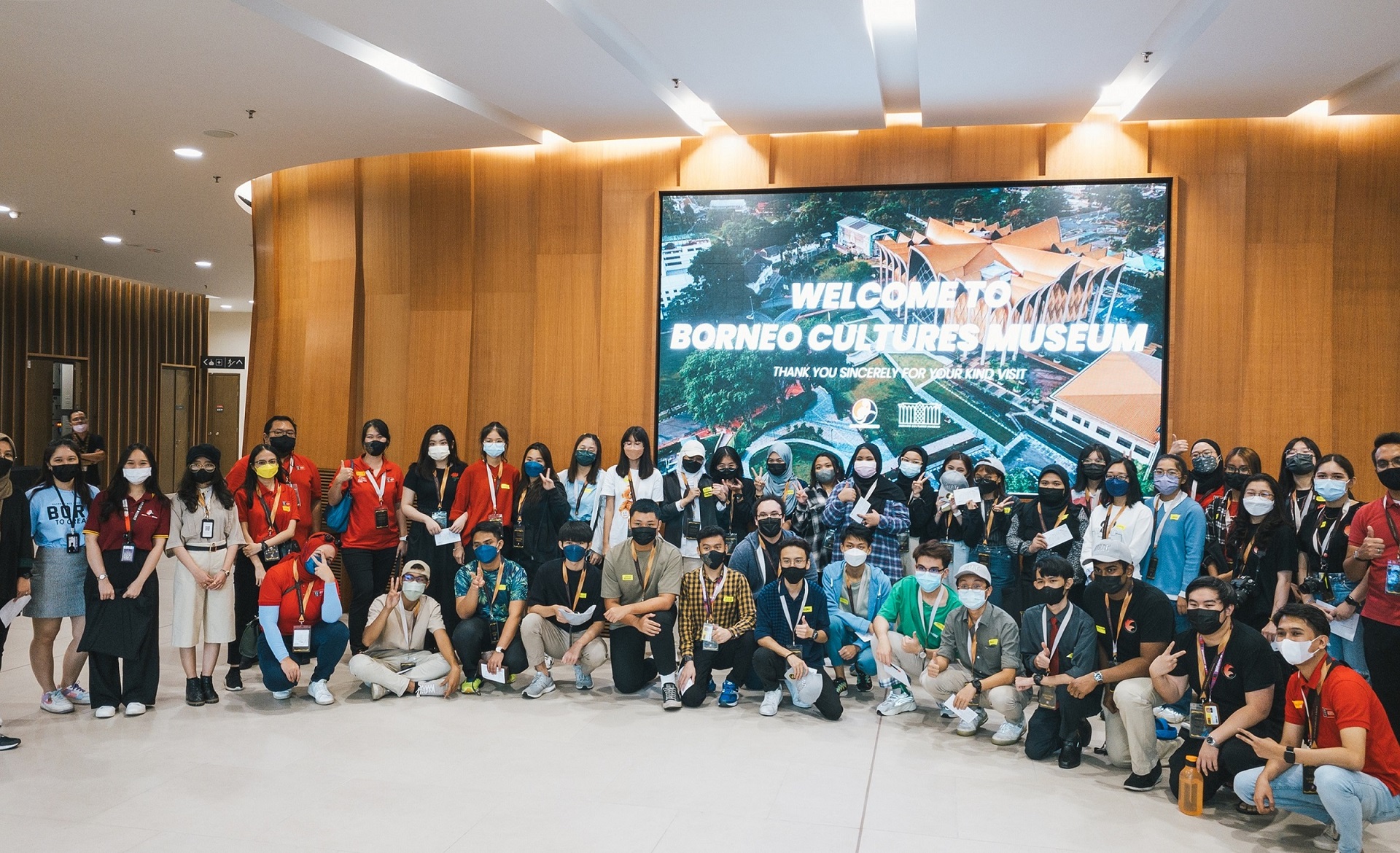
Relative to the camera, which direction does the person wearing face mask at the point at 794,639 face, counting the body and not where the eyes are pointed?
toward the camera

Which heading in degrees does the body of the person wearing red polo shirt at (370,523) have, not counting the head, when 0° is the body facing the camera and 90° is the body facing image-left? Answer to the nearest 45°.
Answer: approximately 0°

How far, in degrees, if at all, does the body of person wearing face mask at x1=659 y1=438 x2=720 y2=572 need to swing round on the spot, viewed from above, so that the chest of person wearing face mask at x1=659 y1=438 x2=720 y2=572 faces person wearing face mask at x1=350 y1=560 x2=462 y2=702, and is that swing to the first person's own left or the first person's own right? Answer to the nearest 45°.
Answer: approximately 45° to the first person's own right

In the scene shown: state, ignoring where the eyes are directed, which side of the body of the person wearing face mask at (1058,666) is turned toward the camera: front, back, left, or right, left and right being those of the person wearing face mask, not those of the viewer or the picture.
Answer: front

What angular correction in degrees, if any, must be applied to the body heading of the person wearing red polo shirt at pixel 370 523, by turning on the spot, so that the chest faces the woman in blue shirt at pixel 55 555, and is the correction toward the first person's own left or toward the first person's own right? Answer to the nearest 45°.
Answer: approximately 45° to the first person's own right

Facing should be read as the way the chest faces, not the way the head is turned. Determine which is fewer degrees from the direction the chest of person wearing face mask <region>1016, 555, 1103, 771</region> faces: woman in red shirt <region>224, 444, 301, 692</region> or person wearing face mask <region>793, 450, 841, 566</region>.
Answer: the woman in red shirt

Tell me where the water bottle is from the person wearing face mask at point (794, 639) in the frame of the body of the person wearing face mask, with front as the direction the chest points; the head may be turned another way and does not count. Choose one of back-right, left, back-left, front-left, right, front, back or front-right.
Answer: front-left

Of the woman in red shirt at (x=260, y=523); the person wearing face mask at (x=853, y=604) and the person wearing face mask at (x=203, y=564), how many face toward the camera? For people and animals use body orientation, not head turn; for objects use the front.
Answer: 3

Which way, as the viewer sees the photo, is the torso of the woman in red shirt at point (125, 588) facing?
toward the camera

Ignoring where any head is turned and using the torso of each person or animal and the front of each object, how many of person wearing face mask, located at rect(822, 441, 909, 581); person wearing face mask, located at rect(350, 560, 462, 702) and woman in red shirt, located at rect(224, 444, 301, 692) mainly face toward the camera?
3

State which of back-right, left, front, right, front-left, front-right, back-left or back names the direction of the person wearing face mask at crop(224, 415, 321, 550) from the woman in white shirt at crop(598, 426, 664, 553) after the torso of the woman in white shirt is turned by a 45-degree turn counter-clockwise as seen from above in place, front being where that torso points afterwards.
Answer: back-right
